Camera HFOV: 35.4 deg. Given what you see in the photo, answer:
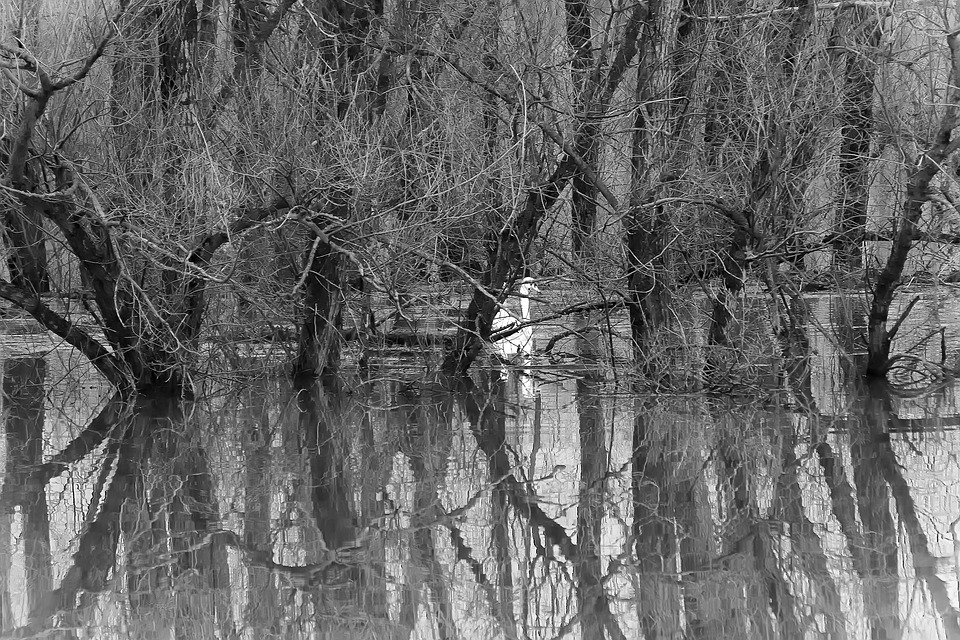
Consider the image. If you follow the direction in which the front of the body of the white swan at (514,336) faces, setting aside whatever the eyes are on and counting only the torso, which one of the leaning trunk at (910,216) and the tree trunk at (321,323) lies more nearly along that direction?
the leaning trunk

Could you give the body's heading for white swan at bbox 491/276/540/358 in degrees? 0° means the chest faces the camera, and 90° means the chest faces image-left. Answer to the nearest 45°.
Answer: approximately 315°

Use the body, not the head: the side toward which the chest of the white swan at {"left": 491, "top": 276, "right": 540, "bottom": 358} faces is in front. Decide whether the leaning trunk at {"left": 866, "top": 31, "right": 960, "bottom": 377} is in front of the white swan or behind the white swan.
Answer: in front

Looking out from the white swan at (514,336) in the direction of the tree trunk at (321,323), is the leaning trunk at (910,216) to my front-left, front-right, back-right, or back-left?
back-left

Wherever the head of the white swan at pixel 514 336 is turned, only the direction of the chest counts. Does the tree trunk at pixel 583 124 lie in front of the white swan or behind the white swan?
in front
